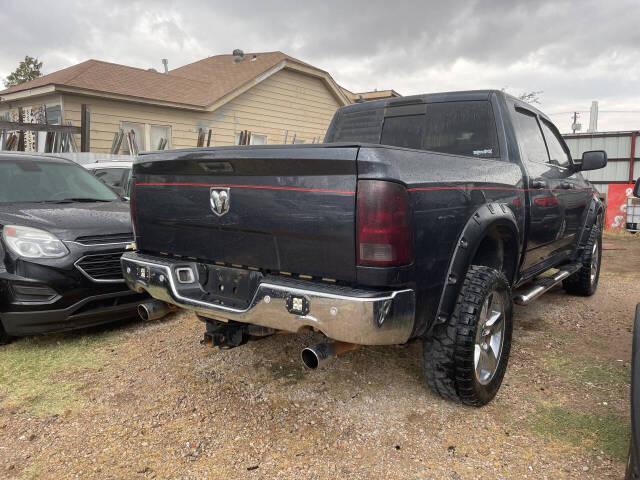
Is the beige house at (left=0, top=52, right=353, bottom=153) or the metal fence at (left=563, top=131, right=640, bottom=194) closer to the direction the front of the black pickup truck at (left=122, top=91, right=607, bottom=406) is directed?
the metal fence

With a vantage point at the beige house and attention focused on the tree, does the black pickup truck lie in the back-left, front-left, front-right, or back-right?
back-left

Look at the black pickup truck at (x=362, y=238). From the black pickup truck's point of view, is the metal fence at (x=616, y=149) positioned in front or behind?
in front

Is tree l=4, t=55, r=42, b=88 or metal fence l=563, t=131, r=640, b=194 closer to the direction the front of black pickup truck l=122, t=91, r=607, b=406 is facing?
the metal fence

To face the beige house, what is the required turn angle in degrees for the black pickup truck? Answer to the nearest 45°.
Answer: approximately 90° to its left

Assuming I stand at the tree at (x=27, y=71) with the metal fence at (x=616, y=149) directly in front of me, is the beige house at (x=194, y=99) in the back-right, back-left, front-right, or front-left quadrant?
front-right

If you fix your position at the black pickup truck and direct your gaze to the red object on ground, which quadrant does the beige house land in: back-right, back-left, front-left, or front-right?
front-left

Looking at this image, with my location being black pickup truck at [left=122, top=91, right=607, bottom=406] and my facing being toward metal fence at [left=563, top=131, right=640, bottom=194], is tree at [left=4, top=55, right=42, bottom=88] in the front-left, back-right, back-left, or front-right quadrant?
front-left

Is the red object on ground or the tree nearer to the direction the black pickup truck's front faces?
the red object on ground

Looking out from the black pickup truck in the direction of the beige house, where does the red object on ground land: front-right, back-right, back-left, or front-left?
front-right

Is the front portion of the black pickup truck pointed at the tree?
no

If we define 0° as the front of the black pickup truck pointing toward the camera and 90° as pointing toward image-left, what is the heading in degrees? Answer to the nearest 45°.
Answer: approximately 225°

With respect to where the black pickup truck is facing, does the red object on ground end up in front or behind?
in front
